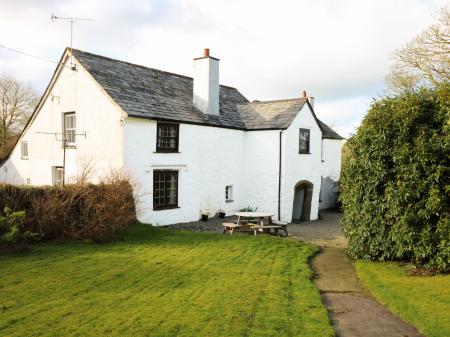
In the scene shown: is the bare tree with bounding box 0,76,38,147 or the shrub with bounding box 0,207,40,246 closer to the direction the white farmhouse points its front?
the shrub

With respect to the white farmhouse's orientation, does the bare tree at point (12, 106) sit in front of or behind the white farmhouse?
behind

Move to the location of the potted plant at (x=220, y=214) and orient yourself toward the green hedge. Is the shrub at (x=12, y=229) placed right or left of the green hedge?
right

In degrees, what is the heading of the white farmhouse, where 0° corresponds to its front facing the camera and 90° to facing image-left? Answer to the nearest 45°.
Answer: approximately 315°

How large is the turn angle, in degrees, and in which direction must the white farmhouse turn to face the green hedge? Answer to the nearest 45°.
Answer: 0° — it already faces it

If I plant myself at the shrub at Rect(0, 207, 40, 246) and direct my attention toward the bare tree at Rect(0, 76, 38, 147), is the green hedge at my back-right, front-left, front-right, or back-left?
back-right
